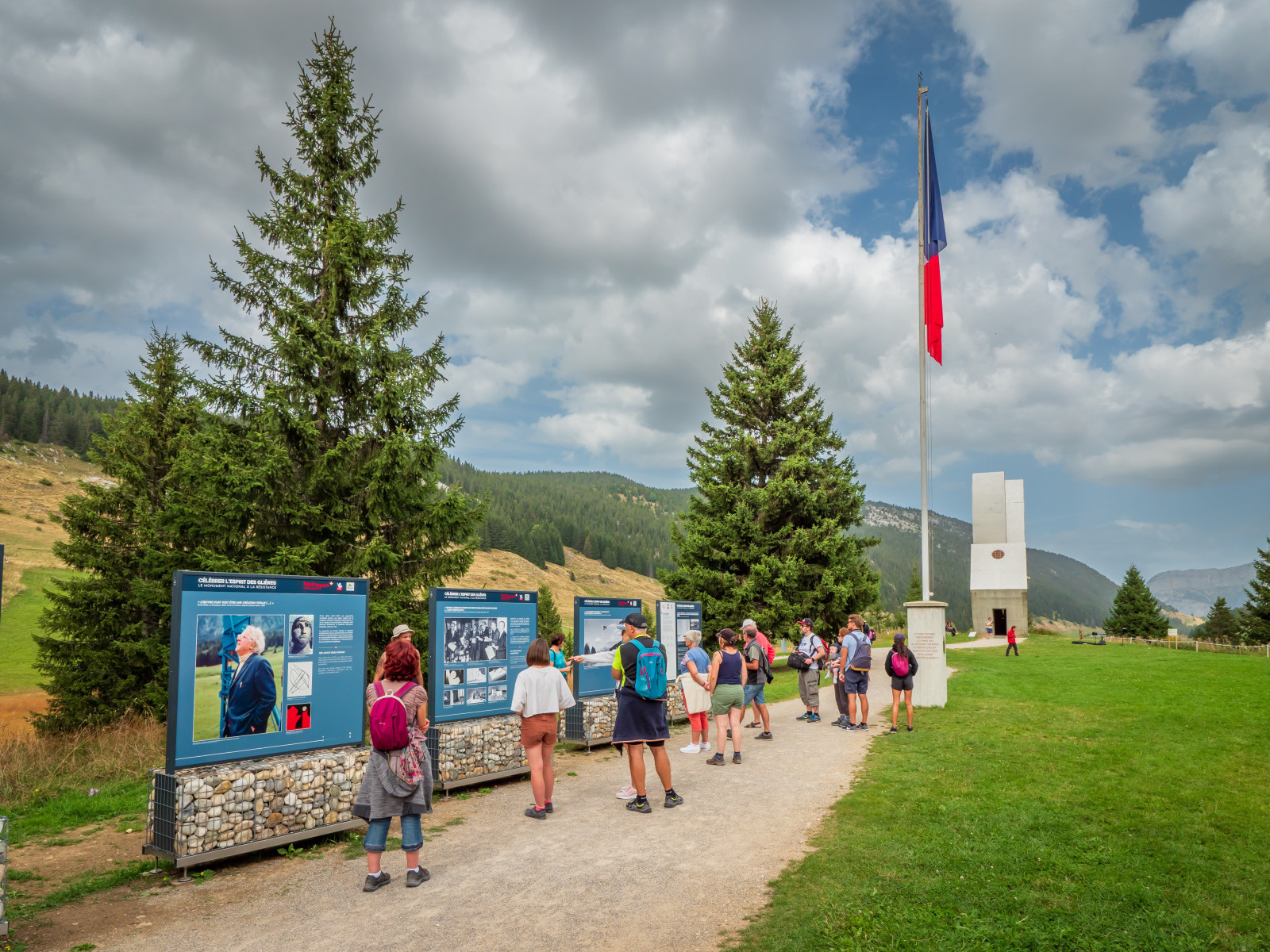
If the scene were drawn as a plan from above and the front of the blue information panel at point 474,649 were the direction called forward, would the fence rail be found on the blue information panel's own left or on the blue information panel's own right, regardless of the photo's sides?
on the blue information panel's own left

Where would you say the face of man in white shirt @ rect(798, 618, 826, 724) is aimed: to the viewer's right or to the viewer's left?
to the viewer's left

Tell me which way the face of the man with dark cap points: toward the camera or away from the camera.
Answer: away from the camera

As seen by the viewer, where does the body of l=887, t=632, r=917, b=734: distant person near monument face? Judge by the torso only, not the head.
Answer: away from the camera

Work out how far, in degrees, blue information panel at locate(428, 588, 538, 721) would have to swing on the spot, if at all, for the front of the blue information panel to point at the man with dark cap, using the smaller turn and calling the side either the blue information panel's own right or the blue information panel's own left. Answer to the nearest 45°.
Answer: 0° — it already faces them

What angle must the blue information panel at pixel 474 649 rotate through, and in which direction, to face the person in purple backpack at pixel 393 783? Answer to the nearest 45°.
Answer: approximately 45° to its right

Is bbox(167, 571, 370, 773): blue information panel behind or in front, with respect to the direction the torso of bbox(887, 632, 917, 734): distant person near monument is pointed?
behind

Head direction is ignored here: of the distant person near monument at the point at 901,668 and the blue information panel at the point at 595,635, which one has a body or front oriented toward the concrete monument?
the distant person near monument

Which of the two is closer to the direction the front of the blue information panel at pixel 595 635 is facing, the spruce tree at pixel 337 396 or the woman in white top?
the woman in white top

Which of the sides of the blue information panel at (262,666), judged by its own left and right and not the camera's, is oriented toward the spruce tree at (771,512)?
left

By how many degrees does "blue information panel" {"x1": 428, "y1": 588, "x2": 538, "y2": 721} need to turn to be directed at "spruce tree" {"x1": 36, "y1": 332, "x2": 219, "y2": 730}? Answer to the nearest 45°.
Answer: approximately 180°

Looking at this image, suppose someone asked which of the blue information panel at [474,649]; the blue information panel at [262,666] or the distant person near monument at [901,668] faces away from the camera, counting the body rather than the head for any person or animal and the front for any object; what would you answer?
the distant person near monument
